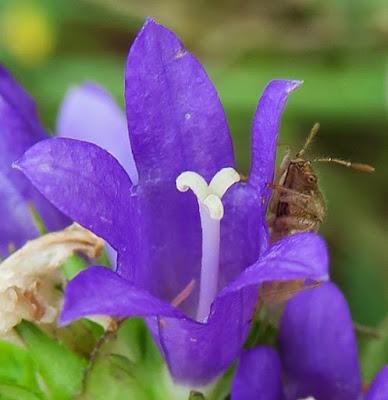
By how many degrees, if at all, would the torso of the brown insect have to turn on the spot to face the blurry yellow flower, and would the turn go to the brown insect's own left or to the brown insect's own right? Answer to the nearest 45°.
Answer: approximately 135° to the brown insect's own left

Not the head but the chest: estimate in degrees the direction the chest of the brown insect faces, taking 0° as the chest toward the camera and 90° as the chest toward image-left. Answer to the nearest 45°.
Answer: approximately 270°
